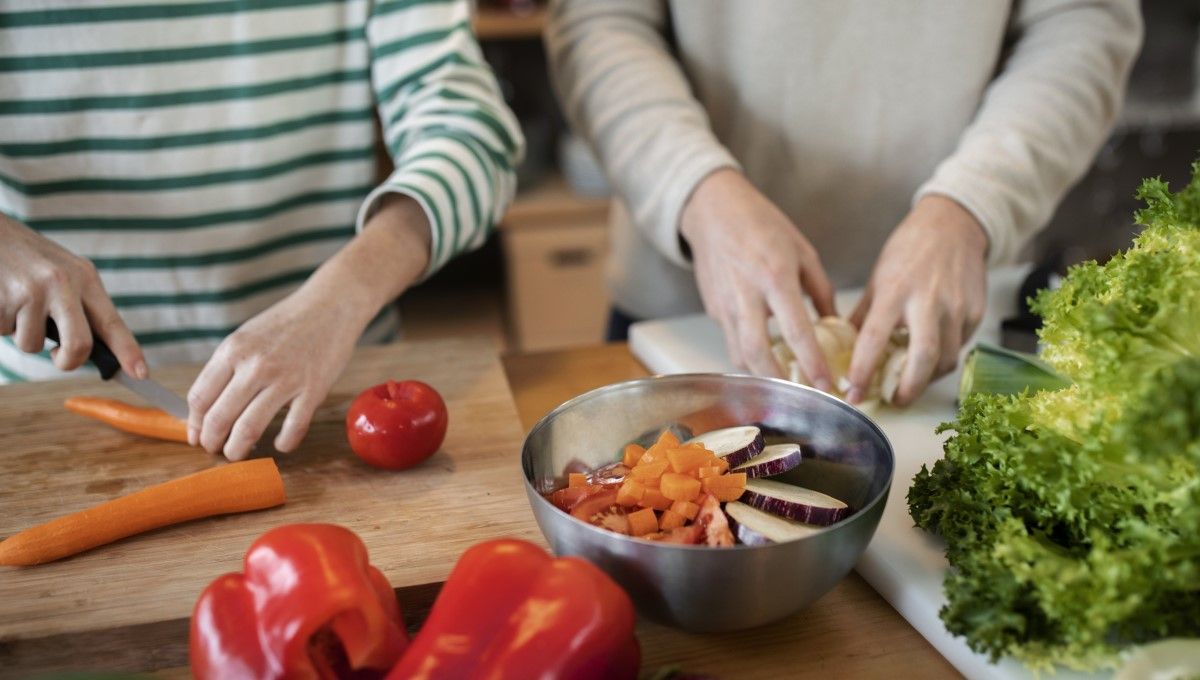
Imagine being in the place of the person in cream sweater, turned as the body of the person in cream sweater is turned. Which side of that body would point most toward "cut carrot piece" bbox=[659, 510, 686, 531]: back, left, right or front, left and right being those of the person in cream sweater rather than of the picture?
front

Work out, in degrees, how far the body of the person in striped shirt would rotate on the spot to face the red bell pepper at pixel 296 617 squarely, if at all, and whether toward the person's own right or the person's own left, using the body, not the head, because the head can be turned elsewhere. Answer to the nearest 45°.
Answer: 0° — they already face it

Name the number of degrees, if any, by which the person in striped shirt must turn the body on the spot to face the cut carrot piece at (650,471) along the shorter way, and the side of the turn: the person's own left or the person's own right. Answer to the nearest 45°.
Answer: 0° — they already face it

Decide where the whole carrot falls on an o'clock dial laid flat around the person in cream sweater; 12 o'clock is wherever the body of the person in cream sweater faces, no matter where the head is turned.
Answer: The whole carrot is roughly at 1 o'clock from the person in cream sweater.

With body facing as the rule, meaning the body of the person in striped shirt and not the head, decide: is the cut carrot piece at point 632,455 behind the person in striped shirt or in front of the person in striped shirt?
in front

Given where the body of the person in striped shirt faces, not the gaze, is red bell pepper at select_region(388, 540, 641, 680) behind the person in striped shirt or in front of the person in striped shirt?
in front

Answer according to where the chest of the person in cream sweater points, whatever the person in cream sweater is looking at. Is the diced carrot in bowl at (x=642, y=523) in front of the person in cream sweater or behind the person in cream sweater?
in front

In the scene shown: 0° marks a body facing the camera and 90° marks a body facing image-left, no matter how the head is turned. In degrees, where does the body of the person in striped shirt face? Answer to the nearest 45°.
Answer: approximately 0°

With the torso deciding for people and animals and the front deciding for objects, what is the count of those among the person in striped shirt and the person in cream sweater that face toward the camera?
2
